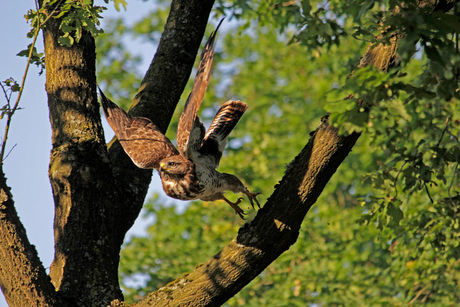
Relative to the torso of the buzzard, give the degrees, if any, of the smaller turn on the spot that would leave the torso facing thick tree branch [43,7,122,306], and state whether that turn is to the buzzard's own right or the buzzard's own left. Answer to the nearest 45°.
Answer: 0° — it already faces it

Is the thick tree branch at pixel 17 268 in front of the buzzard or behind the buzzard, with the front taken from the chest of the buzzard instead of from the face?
in front

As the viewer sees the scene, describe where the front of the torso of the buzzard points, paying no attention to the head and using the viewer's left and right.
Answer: facing the viewer and to the left of the viewer
